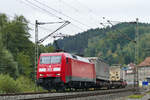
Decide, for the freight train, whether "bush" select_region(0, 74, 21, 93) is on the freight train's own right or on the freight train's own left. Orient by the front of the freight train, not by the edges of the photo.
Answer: on the freight train's own right

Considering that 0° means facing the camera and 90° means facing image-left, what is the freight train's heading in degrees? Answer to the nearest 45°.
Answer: approximately 45°
